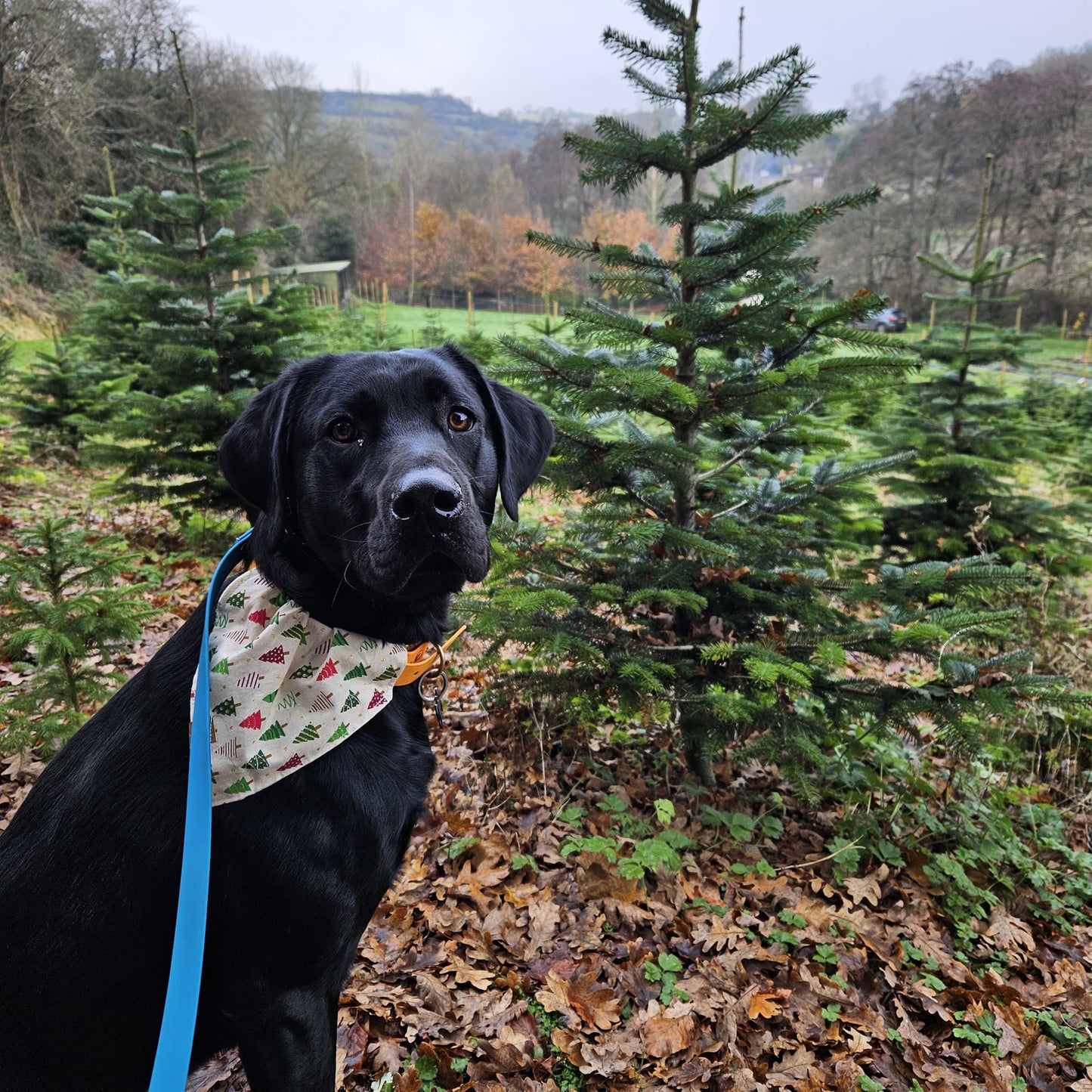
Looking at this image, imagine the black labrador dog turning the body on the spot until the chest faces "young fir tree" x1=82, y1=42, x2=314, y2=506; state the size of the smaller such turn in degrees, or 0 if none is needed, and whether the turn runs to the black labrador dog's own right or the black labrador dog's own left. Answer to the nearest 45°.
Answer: approximately 90° to the black labrador dog's own left

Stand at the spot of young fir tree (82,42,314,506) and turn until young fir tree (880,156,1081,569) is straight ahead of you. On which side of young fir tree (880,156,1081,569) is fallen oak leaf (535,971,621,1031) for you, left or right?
right

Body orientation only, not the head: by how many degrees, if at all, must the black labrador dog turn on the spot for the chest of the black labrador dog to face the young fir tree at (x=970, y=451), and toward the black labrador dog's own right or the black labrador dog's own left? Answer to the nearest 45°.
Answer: approximately 45° to the black labrador dog's own left

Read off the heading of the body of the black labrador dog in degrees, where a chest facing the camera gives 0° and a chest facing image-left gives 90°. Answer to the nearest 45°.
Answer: approximately 270°

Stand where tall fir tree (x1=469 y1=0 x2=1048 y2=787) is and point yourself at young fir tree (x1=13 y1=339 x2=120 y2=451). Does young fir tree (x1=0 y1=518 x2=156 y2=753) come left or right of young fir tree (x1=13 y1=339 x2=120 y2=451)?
left

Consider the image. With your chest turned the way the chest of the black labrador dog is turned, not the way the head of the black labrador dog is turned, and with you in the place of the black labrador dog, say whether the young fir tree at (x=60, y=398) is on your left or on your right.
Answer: on your left
